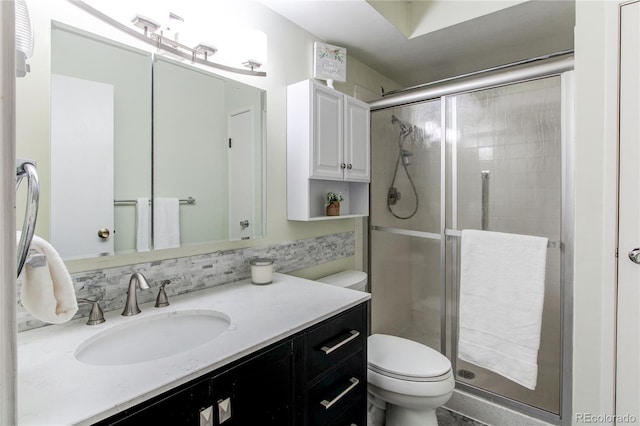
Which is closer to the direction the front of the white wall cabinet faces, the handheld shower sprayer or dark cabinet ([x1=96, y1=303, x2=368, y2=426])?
the dark cabinet

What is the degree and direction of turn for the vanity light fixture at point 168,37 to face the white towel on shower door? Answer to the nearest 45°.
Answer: approximately 45° to its left

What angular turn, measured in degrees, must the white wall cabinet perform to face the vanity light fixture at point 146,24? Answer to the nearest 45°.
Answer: approximately 90° to its right

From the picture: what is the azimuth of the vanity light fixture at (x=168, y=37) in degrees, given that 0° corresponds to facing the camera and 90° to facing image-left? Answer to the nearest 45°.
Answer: approximately 315°

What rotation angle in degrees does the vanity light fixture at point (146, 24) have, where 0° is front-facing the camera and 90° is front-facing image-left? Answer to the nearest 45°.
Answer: approximately 315°

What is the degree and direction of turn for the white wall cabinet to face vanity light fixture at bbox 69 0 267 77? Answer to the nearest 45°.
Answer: approximately 90° to its right

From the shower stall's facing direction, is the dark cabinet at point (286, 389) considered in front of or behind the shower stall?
in front

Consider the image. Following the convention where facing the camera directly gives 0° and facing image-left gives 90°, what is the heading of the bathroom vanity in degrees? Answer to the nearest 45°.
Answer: approximately 315°

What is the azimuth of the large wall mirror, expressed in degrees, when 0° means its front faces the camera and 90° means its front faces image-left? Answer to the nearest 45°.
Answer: approximately 315°
